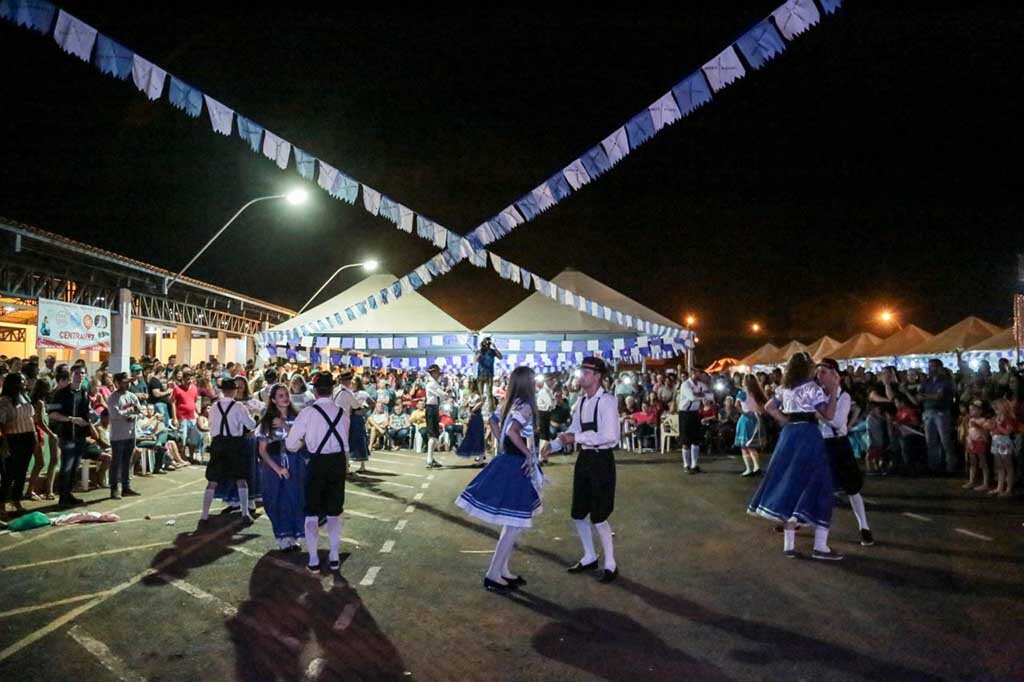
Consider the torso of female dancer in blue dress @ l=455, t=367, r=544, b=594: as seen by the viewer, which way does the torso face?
to the viewer's right

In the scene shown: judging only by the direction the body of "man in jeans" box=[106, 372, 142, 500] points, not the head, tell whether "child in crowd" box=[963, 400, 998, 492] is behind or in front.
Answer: in front

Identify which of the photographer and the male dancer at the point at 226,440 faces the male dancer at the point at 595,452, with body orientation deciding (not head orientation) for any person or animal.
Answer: the photographer

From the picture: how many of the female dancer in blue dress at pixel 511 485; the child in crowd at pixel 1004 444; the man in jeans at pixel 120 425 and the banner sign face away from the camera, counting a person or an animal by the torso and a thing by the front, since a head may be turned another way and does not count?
0

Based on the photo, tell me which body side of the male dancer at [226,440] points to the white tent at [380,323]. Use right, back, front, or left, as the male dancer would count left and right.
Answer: front

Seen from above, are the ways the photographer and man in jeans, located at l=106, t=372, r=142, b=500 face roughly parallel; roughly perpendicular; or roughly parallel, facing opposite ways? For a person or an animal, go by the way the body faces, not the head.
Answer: roughly perpendicular

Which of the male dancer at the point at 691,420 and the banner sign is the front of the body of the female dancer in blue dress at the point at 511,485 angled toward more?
the male dancer

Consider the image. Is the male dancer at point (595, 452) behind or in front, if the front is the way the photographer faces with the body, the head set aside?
in front

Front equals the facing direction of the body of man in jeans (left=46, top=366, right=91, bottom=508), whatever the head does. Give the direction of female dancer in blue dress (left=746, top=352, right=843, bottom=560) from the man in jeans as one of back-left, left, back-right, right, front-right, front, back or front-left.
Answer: front

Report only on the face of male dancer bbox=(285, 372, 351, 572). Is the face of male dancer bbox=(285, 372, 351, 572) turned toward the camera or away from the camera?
away from the camera

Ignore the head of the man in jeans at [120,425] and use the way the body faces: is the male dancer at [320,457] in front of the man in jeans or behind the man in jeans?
in front

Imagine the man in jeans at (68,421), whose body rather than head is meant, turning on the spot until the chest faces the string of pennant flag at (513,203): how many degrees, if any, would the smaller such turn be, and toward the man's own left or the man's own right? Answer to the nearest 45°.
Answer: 0° — they already face it

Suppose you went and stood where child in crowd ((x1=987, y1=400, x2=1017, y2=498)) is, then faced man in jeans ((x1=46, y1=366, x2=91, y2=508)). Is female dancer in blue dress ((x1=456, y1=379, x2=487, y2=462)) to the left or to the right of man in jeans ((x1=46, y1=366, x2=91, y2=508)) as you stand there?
right

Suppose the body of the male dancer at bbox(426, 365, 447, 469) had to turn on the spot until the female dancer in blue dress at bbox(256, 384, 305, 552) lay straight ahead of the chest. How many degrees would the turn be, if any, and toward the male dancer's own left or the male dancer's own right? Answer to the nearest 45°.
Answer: approximately 90° to the male dancer's own right

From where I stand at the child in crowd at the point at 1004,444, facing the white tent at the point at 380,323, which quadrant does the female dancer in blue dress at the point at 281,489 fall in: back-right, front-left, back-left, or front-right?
front-left

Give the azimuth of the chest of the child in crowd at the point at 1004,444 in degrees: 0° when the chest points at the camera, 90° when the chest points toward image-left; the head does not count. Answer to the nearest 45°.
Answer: approximately 45°

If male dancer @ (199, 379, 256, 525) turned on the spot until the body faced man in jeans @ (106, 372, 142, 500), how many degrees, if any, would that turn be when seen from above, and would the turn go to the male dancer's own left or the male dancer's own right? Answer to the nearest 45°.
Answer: approximately 45° to the male dancer's own left

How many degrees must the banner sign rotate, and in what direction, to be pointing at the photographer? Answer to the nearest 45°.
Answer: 0° — it already faces them

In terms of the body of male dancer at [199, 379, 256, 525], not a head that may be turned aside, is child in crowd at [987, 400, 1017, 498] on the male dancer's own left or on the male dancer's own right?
on the male dancer's own right
